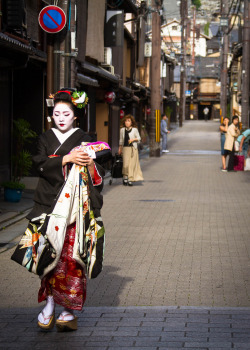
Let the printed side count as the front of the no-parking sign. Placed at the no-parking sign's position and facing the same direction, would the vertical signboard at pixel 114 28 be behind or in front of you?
behind

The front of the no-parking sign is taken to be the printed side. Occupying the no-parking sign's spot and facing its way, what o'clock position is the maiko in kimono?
The maiko in kimono is roughly at 12 o'clock from the no-parking sign.

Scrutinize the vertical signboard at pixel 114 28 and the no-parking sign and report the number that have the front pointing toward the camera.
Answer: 2

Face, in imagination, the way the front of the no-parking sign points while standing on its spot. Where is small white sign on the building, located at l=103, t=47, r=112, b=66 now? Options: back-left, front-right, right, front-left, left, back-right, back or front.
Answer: back

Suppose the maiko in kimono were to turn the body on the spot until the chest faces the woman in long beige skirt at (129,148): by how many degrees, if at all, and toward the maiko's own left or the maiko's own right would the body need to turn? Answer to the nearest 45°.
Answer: approximately 180°

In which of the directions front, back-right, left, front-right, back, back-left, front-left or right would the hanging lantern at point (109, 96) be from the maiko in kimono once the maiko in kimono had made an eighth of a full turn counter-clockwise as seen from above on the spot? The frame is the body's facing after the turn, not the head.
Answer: back-left

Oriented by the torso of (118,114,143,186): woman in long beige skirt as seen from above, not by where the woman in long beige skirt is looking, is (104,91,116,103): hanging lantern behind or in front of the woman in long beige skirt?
behind

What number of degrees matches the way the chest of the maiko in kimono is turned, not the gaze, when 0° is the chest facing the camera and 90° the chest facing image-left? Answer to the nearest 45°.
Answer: approximately 0°
